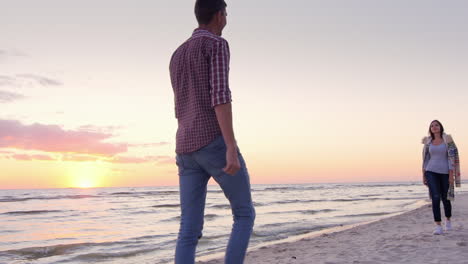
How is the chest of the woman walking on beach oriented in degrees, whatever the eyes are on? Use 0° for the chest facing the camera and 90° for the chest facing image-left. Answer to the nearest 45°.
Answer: approximately 0°

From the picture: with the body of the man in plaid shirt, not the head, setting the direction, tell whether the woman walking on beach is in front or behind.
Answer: in front

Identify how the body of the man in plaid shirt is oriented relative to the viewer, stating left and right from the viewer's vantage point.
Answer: facing away from the viewer and to the right of the viewer

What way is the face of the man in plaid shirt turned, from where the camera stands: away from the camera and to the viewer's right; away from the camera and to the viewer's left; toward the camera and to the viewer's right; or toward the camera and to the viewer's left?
away from the camera and to the viewer's right

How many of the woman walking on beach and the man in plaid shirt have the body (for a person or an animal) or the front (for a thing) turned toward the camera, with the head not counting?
1

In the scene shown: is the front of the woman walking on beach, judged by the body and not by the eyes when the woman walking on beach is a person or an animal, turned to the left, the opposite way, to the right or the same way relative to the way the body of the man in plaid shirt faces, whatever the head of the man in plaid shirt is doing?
the opposite way

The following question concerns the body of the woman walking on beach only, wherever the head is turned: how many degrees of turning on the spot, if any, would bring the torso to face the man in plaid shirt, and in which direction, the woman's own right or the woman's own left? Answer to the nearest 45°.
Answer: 0° — they already face them
